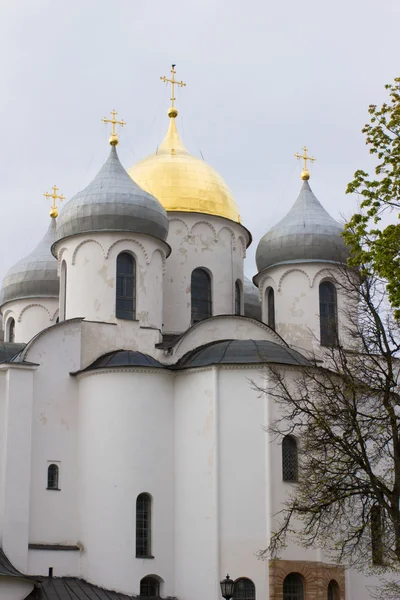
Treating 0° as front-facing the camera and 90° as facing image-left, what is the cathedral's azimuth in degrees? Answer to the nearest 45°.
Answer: approximately 135°
